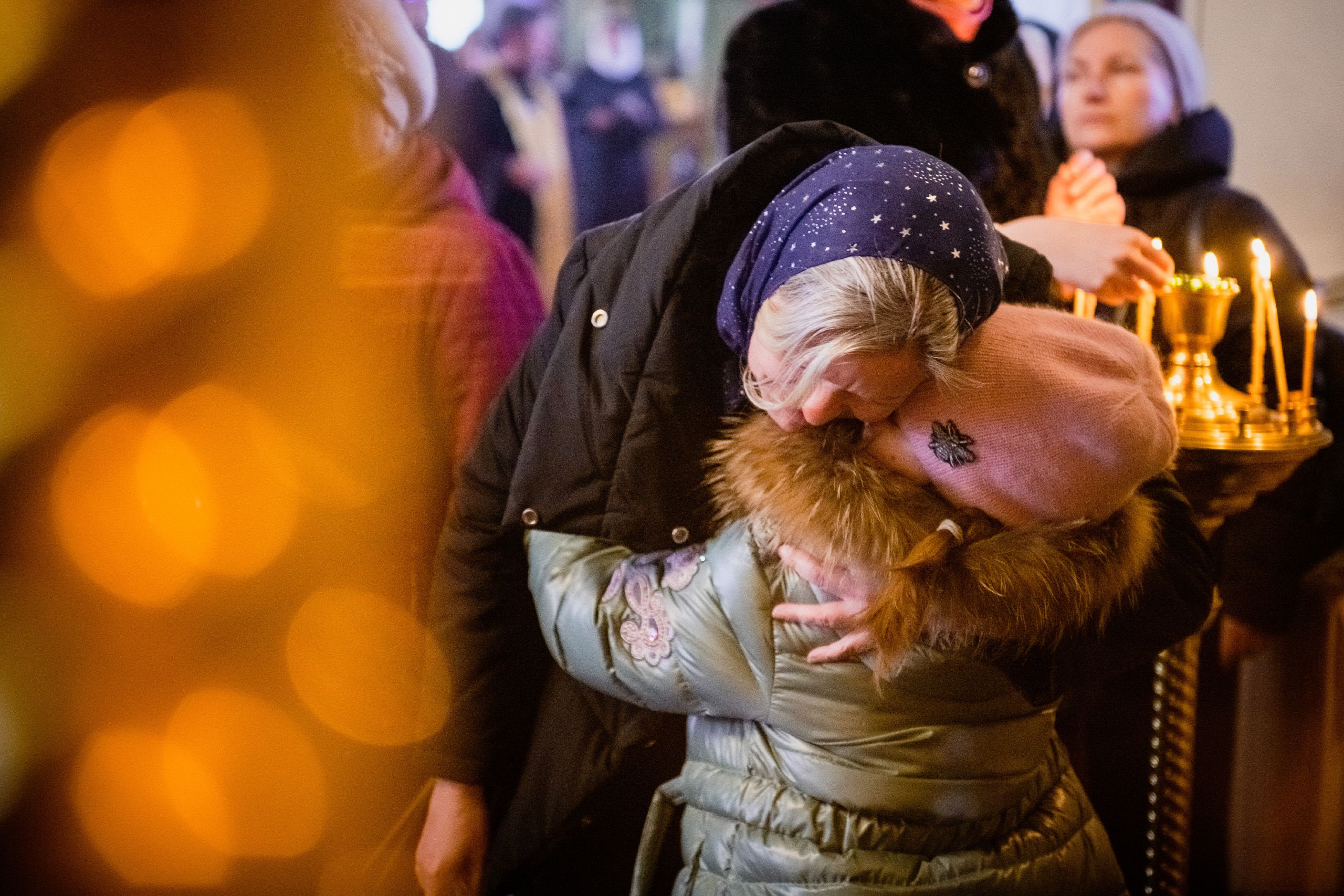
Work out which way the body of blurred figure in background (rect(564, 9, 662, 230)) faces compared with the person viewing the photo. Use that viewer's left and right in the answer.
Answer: facing the viewer

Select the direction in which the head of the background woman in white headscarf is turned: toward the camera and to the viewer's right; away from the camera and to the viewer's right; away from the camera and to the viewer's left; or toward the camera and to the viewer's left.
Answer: toward the camera and to the viewer's left

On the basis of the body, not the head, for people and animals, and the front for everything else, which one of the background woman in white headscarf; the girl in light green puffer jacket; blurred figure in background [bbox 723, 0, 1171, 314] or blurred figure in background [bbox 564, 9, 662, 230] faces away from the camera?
the girl in light green puffer jacket

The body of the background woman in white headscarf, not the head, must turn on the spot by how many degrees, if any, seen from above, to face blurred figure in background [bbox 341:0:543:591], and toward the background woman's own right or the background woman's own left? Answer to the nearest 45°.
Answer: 0° — they already face them

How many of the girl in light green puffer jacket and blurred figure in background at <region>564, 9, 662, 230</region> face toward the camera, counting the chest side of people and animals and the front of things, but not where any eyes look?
1

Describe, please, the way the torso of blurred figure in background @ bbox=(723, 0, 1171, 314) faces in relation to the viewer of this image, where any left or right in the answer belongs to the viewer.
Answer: facing the viewer and to the right of the viewer

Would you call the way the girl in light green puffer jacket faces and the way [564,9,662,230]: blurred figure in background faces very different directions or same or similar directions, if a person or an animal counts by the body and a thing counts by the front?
very different directions

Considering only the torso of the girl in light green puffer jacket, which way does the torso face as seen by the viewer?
away from the camera

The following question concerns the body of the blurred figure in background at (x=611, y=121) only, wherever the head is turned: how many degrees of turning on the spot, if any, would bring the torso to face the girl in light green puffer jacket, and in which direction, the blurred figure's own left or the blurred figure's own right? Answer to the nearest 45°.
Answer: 0° — they already face them

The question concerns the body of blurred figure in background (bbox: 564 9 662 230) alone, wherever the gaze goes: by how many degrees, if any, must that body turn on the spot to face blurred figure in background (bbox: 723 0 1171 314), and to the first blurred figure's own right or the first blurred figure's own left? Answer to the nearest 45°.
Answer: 0° — they already face them

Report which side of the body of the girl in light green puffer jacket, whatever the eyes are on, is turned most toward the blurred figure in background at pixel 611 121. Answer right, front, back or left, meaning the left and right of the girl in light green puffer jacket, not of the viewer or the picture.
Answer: front
